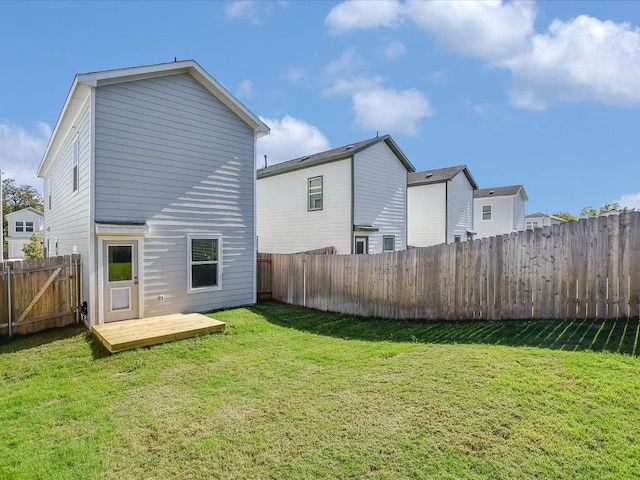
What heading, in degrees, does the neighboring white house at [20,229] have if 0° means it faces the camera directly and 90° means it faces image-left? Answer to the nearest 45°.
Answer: approximately 0°

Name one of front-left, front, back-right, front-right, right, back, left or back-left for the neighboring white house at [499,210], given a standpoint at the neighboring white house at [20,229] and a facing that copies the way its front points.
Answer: front-left

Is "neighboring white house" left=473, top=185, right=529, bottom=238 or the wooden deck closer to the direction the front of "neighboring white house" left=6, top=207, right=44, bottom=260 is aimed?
the wooden deck

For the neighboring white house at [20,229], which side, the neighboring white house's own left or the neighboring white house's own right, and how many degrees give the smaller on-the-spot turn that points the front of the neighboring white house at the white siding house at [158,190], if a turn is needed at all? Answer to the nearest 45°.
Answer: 0° — it already faces it

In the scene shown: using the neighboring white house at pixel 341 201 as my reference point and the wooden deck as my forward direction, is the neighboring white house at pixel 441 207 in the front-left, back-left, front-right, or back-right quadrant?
back-left

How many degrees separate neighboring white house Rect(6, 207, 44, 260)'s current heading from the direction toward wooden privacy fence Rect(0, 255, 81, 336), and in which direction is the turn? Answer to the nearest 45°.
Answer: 0° — it already faces it

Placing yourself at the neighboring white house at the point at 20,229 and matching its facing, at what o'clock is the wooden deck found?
The wooden deck is roughly at 12 o'clock from the neighboring white house.
